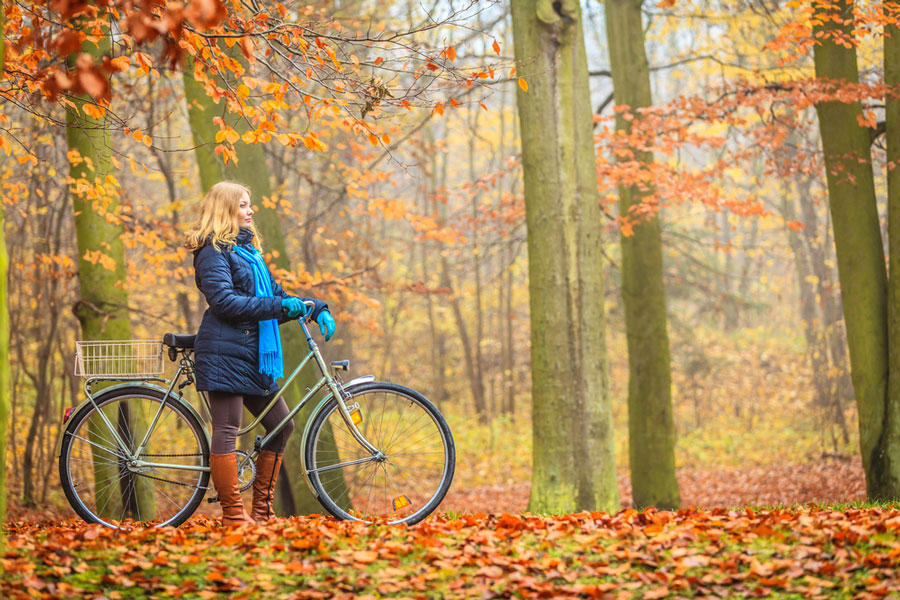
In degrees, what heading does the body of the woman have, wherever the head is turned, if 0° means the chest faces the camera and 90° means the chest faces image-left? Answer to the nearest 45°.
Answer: approximately 270°

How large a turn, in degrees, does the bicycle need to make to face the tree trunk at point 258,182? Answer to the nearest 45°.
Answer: approximately 90° to its left

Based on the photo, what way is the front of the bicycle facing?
to the viewer's right

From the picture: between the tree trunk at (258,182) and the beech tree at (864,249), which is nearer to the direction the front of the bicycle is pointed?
the beech tree

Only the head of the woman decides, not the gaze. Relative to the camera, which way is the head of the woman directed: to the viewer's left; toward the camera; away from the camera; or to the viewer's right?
to the viewer's right

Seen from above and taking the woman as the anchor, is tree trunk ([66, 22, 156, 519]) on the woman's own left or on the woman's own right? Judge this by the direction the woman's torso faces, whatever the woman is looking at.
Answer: on the woman's own left

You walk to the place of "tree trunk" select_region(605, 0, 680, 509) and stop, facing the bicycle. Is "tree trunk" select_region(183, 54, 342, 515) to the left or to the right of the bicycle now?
right
